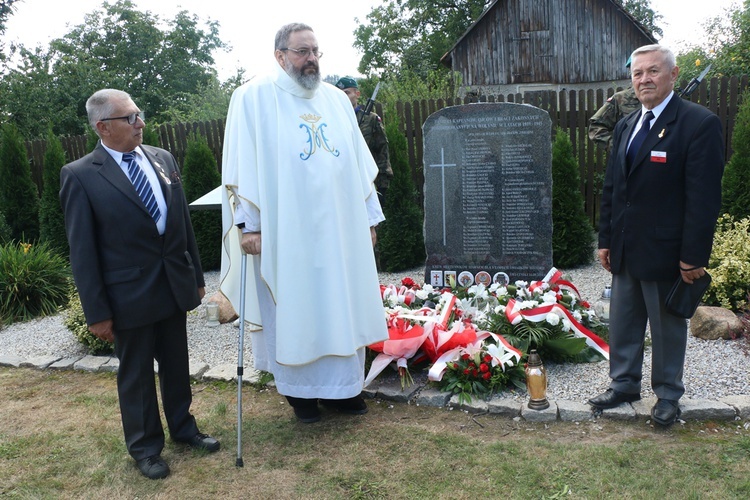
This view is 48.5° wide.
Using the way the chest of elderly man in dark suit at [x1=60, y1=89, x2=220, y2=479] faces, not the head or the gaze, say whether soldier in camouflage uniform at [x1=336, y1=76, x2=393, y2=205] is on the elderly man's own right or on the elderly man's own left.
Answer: on the elderly man's own left

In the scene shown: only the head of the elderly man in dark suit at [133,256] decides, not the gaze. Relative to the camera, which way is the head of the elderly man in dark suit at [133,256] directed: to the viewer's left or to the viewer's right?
to the viewer's right

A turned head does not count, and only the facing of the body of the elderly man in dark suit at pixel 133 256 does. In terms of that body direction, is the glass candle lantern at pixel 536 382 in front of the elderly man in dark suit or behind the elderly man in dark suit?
in front

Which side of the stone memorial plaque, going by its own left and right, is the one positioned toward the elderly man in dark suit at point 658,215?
front

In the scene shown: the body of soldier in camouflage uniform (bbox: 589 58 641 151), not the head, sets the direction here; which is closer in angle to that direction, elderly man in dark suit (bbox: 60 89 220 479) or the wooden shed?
the elderly man in dark suit

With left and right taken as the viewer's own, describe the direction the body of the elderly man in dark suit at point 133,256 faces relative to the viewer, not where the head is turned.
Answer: facing the viewer and to the right of the viewer

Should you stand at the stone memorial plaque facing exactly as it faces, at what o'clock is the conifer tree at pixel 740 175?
The conifer tree is roughly at 8 o'clock from the stone memorial plaque.

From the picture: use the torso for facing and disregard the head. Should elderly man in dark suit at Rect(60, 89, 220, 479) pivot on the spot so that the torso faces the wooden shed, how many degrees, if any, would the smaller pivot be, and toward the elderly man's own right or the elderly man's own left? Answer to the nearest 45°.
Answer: approximately 90° to the elderly man's own left

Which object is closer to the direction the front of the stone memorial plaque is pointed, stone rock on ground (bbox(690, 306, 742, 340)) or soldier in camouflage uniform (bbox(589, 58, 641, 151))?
the stone rock on ground

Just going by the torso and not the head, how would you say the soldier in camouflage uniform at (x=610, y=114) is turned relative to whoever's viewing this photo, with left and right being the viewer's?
facing the viewer and to the left of the viewer

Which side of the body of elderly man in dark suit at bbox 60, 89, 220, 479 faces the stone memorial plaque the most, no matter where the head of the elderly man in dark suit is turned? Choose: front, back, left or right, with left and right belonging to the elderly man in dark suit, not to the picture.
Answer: left
